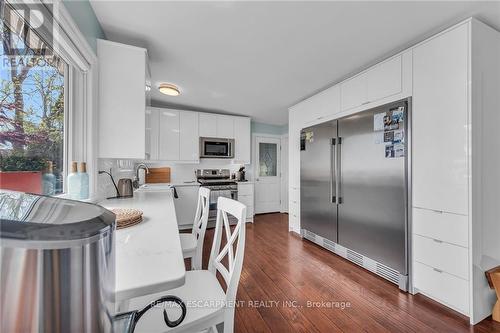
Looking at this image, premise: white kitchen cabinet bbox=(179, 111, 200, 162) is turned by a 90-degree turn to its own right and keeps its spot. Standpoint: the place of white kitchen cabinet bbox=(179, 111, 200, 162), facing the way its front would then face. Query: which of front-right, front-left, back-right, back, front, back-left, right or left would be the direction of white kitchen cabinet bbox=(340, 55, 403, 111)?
back-left

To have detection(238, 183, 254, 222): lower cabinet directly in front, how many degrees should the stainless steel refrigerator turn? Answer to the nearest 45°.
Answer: approximately 90° to its right

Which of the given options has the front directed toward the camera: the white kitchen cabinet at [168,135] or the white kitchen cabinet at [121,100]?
the white kitchen cabinet at [168,135]

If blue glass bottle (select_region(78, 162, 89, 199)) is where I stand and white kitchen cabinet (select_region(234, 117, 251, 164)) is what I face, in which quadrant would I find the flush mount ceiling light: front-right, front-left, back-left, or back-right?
front-left

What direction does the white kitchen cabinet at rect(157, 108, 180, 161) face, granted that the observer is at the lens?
facing the viewer

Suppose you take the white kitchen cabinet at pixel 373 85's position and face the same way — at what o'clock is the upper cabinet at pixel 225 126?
The upper cabinet is roughly at 2 o'clock from the white kitchen cabinet.

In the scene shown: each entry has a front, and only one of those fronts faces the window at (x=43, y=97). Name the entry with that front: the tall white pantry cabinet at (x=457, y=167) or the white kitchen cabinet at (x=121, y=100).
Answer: the tall white pantry cabinet

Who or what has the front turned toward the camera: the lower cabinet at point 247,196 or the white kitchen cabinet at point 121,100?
the lower cabinet

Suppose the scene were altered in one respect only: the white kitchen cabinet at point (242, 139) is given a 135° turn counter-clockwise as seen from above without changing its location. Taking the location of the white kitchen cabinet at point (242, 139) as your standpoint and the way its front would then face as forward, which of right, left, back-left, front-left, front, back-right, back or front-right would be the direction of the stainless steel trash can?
back-right

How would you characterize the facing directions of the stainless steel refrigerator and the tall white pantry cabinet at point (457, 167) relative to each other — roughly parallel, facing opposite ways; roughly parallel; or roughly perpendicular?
roughly parallel

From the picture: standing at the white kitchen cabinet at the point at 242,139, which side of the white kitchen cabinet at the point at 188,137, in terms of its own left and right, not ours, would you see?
left

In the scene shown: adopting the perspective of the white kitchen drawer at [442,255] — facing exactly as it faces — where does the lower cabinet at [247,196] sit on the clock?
The lower cabinet is roughly at 2 o'clock from the white kitchen drawer.

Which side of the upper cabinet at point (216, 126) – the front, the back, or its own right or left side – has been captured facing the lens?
front

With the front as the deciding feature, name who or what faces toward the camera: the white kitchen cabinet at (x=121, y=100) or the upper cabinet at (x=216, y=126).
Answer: the upper cabinet

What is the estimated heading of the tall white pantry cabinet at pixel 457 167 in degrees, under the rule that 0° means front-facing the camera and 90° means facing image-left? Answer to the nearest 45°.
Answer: approximately 45°

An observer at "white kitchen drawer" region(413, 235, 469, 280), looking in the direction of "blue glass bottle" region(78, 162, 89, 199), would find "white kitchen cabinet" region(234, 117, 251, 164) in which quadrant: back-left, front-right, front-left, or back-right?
front-right

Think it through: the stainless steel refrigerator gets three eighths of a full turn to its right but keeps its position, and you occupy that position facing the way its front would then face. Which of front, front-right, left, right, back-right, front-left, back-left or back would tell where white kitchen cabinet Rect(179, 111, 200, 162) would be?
left

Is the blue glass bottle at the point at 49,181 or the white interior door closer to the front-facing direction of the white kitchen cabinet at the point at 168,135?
the blue glass bottle

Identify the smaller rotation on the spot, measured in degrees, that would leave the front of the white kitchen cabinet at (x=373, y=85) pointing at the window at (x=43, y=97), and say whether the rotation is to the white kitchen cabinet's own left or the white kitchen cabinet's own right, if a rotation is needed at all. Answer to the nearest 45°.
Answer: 0° — it already faces it
